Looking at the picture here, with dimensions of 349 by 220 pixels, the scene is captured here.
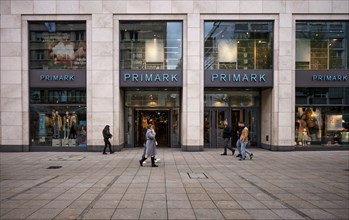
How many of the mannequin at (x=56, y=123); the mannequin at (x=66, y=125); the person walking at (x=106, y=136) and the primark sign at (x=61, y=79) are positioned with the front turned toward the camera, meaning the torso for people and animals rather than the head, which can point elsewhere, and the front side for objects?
3

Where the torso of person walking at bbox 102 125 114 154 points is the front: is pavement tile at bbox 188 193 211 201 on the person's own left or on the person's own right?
on the person's own right

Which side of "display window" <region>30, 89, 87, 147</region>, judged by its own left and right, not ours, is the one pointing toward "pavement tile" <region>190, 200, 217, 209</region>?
front

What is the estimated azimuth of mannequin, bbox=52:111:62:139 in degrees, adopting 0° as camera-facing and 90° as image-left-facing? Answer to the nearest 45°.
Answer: approximately 0°

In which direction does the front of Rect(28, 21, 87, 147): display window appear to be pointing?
toward the camera

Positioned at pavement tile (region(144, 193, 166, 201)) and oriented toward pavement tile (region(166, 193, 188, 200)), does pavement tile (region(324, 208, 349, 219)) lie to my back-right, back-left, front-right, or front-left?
front-right

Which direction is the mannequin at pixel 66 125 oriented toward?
toward the camera

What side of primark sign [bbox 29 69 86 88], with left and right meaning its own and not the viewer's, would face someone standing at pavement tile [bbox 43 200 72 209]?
front

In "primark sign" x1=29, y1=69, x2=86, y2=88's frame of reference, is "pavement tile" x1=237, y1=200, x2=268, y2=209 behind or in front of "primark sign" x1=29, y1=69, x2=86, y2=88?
in front

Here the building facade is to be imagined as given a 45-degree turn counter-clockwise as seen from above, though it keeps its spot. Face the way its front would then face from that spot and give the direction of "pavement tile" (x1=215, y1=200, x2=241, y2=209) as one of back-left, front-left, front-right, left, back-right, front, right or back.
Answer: front-right
